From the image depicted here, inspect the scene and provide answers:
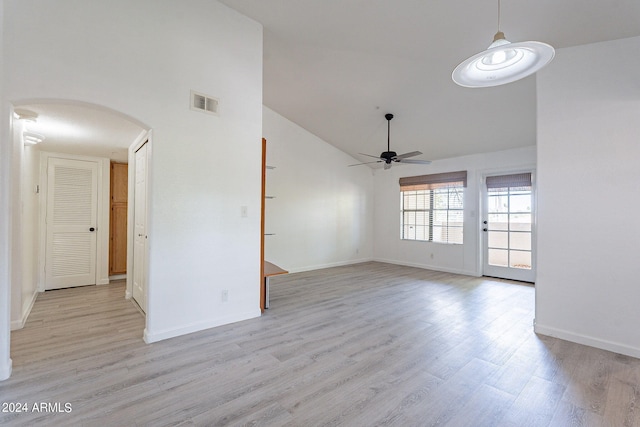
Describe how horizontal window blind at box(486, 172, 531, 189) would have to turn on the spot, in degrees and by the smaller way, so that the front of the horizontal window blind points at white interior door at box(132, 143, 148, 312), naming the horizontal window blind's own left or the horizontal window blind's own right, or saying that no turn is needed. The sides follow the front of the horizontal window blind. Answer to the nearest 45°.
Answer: approximately 45° to the horizontal window blind's own right

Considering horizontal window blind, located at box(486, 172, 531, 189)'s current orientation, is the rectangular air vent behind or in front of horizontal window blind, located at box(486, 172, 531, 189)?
in front

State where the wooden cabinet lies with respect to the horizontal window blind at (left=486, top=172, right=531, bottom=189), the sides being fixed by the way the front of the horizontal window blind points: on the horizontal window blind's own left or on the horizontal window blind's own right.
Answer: on the horizontal window blind's own right

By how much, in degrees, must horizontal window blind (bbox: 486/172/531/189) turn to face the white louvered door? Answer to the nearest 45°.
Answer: approximately 45° to its right

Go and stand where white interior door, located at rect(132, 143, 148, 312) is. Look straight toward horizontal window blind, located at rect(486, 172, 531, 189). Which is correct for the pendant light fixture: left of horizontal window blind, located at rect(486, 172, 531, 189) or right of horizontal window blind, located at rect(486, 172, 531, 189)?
right

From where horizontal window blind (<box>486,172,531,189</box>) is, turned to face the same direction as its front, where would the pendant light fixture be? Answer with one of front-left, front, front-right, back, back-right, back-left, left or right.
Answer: front

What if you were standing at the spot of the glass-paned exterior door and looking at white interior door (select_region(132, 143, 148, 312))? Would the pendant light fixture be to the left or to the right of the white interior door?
left

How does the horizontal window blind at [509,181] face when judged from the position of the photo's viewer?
facing the viewer
